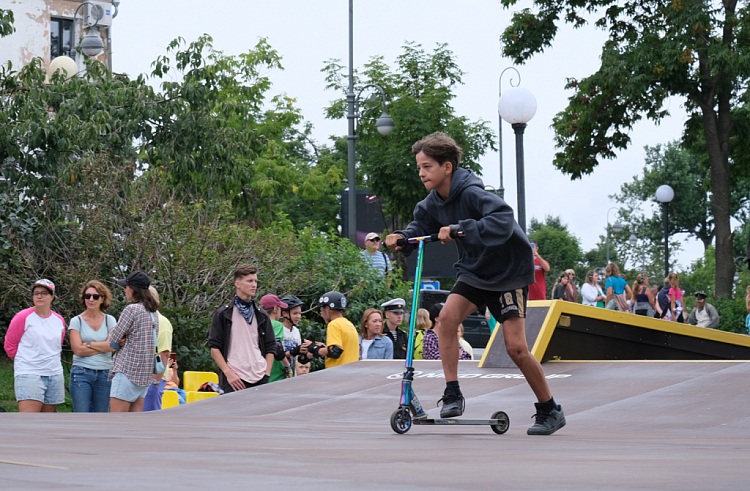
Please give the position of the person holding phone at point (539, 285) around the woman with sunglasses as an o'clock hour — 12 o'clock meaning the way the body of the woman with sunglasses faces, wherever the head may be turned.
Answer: The person holding phone is roughly at 8 o'clock from the woman with sunglasses.

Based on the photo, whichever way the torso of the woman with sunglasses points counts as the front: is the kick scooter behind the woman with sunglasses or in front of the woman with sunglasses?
in front

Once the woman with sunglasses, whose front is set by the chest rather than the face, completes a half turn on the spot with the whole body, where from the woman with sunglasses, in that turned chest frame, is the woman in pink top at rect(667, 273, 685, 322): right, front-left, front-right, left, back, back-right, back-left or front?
front-right

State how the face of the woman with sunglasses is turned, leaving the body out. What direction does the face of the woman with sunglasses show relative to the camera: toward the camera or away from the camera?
toward the camera

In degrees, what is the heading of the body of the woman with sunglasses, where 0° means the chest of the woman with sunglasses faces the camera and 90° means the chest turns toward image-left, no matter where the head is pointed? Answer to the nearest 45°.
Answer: approximately 0°

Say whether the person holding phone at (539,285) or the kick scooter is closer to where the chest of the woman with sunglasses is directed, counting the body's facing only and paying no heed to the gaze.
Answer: the kick scooter

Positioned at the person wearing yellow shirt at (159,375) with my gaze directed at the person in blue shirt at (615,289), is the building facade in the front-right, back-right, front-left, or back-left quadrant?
front-left

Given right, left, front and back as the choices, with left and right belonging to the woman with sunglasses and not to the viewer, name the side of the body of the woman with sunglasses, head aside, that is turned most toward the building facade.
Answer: back

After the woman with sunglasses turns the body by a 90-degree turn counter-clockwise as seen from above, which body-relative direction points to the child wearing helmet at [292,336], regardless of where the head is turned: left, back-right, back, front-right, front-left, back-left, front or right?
front-left

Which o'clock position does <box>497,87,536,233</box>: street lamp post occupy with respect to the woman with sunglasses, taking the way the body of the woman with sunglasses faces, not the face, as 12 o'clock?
The street lamp post is roughly at 8 o'clock from the woman with sunglasses.

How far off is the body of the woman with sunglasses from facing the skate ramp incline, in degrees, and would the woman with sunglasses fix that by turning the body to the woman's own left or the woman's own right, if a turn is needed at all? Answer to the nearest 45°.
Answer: approximately 90° to the woman's own left

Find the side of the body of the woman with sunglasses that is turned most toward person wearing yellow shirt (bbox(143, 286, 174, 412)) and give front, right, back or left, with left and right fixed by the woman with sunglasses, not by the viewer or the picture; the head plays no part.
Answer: left

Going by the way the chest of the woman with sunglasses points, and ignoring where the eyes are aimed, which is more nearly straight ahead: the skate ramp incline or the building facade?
the skate ramp incline

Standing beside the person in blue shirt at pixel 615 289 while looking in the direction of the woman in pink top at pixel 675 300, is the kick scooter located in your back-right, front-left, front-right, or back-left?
back-right
